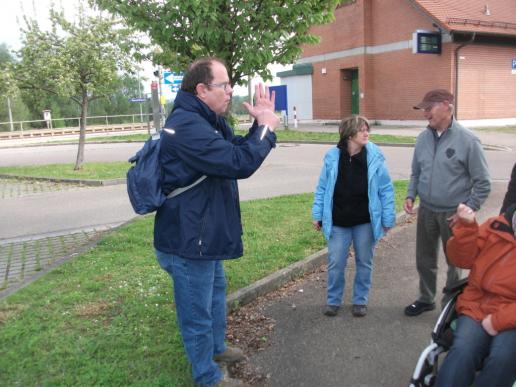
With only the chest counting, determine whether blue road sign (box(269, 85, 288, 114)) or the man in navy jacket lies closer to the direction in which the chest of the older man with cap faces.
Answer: the man in navy jacket

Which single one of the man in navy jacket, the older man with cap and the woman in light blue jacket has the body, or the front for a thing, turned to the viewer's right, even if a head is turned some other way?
the man in navy jacket

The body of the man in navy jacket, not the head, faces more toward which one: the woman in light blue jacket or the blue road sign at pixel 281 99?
the woman in light blue jacket

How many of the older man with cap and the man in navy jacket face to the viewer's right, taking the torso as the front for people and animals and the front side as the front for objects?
1

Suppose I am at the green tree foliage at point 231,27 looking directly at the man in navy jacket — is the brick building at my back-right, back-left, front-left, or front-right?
back-left

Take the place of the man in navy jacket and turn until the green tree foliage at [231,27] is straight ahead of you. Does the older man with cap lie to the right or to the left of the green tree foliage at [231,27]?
right

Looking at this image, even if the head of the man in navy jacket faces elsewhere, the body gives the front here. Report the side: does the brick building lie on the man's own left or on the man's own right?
on the man's own left

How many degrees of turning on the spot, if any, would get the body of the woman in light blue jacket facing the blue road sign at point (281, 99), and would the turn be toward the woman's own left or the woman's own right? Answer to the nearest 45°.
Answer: approximately 180°

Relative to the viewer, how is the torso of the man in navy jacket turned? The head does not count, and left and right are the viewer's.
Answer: facing to the right of the viewer

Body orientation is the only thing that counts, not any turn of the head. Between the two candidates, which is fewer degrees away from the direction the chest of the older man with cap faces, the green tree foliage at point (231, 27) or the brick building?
the green tree foliage

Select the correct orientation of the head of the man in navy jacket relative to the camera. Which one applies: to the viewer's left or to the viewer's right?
to the viewer's right

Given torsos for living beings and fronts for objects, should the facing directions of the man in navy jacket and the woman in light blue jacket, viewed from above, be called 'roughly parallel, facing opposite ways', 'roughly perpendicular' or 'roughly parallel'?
roughly perpendicular

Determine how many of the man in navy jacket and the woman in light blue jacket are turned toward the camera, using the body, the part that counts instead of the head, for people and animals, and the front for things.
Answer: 1
